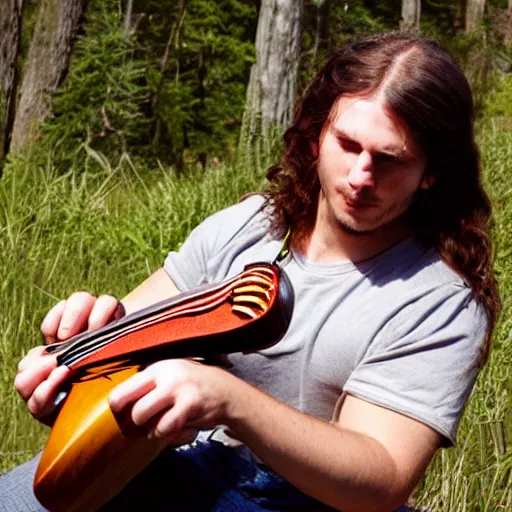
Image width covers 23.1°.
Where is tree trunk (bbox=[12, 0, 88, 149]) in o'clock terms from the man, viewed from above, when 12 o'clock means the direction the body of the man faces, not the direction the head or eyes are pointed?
The tree trunk is roughly at 4 o'clock from the man.

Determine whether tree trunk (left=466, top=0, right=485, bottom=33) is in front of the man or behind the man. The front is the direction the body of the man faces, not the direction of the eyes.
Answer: behind

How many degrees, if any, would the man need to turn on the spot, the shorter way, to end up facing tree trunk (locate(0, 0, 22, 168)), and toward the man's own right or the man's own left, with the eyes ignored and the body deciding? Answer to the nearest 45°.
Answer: approximately 135° to the man's own right

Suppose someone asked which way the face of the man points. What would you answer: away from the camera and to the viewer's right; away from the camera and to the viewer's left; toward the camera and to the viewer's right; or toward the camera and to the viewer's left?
toward the camera and to the viewer's left

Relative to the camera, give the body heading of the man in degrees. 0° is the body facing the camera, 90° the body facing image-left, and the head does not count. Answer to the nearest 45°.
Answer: approximately 45°

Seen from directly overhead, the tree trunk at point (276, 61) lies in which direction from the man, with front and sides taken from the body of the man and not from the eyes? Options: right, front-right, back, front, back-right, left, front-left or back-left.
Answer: back-right
